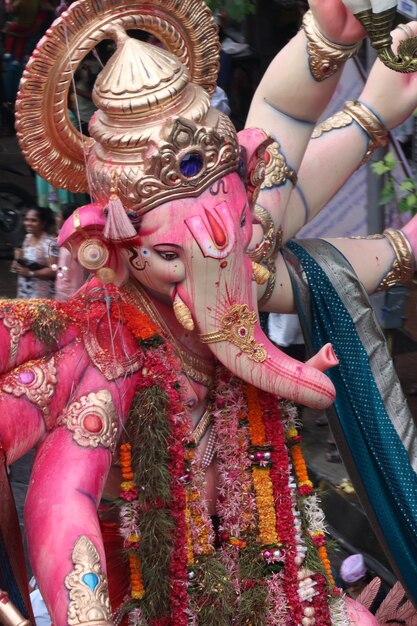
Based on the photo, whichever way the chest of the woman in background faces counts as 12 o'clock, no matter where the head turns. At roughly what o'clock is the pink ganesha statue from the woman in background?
The pink ganesha statue is roughly at 10 o'clock from the woman in background.

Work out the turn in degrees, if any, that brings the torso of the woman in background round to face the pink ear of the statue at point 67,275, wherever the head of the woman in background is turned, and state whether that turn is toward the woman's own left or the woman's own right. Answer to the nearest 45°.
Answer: approximately 45° to the woman's own left
